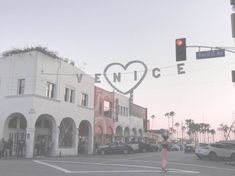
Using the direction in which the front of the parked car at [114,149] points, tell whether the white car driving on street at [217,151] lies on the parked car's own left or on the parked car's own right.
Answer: on the parked car's own left

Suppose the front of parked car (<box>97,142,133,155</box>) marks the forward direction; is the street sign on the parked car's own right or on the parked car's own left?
on the parked car's own left

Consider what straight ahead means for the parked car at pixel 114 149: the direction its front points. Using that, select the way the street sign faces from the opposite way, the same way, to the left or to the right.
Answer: to the left

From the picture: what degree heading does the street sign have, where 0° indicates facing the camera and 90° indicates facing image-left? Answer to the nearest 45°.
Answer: approximately 0°

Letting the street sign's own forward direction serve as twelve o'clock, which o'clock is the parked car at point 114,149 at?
The parked car is roughly at 5 o'clock from the street sign.

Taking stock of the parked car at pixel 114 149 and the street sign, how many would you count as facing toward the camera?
1

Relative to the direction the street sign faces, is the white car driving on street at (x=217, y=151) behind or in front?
behind

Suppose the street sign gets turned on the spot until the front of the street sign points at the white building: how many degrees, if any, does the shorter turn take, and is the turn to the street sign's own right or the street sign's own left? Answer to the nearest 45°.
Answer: approximately 135° to the street sign's own right

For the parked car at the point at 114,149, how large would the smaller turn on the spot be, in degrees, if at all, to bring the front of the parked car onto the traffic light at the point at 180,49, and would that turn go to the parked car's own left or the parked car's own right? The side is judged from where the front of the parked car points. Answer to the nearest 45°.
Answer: approximately 90° to the parked car's own left

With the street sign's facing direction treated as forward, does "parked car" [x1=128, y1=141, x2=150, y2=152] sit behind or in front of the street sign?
behind

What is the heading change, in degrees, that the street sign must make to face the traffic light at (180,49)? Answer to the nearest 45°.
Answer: approximately 45° to its right

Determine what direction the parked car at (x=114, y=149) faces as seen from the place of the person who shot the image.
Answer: facing to the left of the viewer

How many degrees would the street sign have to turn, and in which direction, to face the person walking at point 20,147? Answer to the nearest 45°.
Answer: approximately 135° to its right
